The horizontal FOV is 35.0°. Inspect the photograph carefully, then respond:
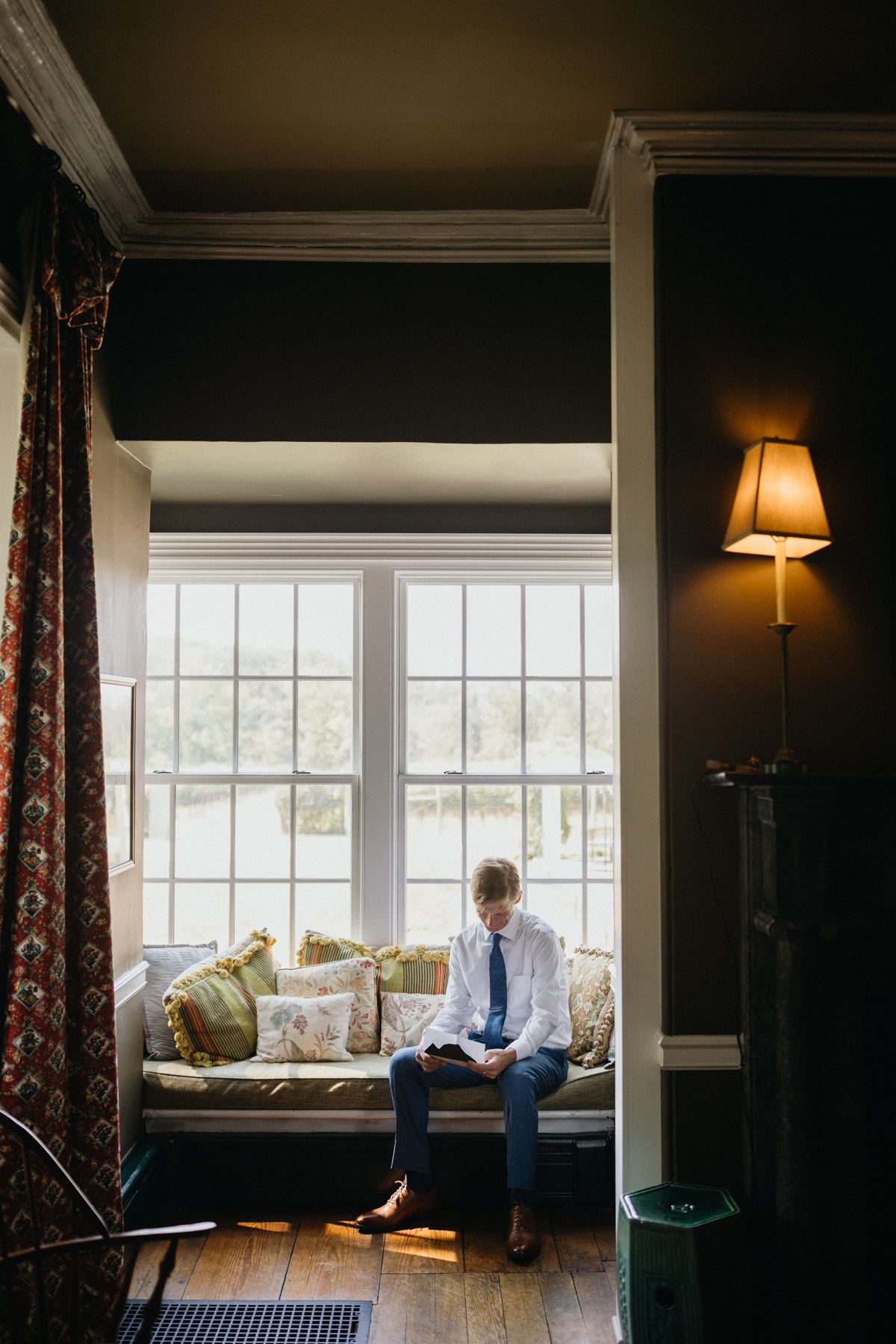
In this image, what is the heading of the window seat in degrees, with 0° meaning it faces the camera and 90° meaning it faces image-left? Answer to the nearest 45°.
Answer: approximately 0°

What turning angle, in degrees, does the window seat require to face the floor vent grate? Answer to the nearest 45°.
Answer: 0° — it already faces it
